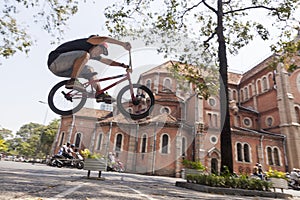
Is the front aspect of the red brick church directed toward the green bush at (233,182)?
no
